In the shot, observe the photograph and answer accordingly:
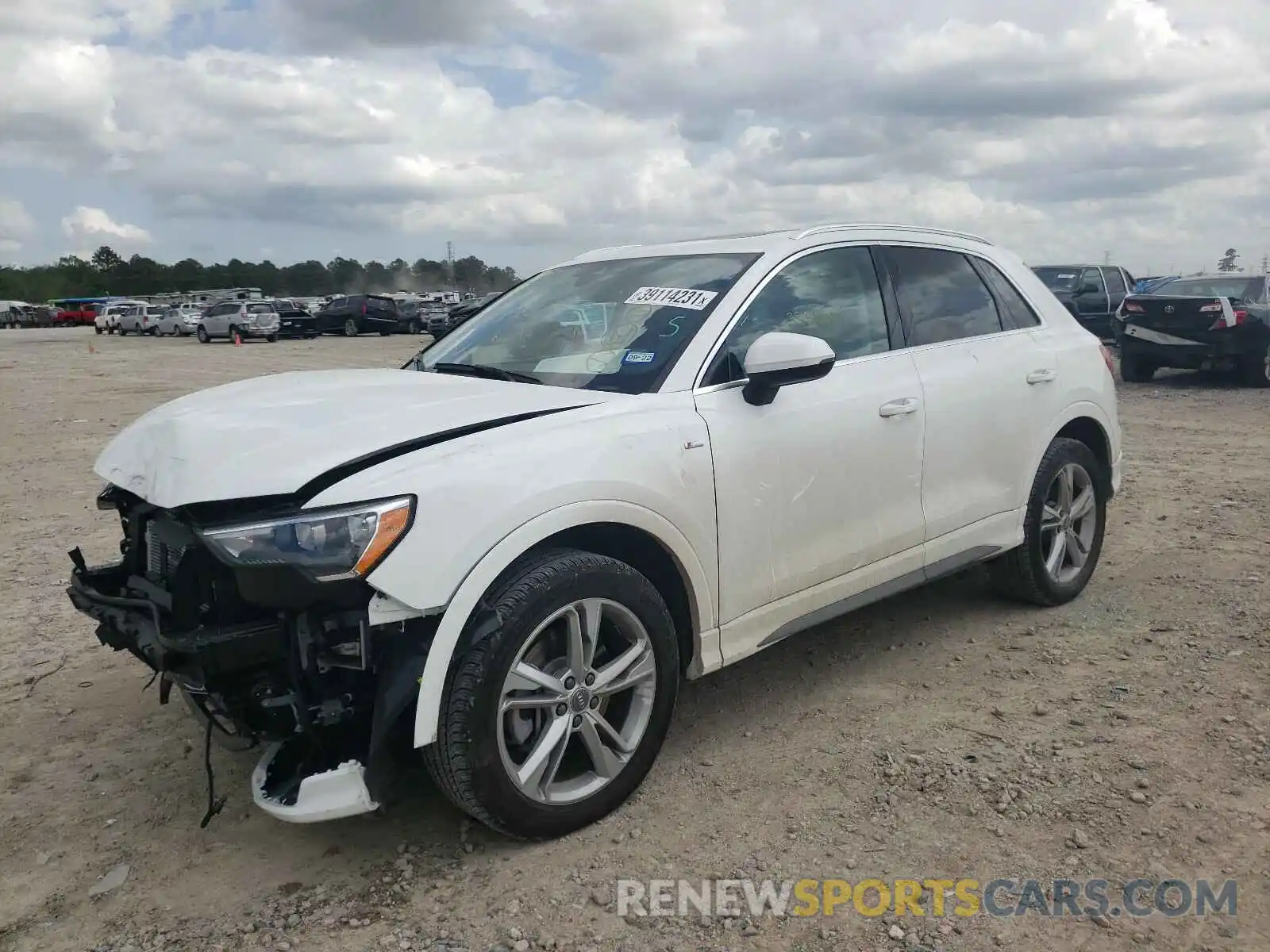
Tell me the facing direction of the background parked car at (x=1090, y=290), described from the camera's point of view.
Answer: facing the viewer and to the left of the viewer

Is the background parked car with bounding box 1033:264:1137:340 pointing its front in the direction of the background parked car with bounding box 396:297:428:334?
no

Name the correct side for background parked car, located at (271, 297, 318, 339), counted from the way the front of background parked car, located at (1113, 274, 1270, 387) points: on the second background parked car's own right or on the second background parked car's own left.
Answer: on the second background parked car's own left

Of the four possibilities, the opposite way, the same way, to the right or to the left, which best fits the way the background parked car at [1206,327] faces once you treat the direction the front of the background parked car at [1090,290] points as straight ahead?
the opposite way

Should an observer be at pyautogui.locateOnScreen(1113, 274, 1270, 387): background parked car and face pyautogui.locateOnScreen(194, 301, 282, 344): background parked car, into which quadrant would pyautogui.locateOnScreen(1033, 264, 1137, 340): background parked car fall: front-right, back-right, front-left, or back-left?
front-right

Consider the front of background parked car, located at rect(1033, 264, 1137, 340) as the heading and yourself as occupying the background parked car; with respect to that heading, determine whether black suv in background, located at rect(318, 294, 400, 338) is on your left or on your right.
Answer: on your right

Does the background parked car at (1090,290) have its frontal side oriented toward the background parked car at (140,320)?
no

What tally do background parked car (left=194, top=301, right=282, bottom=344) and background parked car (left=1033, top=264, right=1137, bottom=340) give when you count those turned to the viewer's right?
0

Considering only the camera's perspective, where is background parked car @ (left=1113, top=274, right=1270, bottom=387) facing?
facing away from the viewer and to the right of the viewer

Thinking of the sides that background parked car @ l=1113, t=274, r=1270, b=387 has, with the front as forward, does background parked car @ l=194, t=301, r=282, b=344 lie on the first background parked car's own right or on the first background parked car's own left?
on the first background parked car's own left
